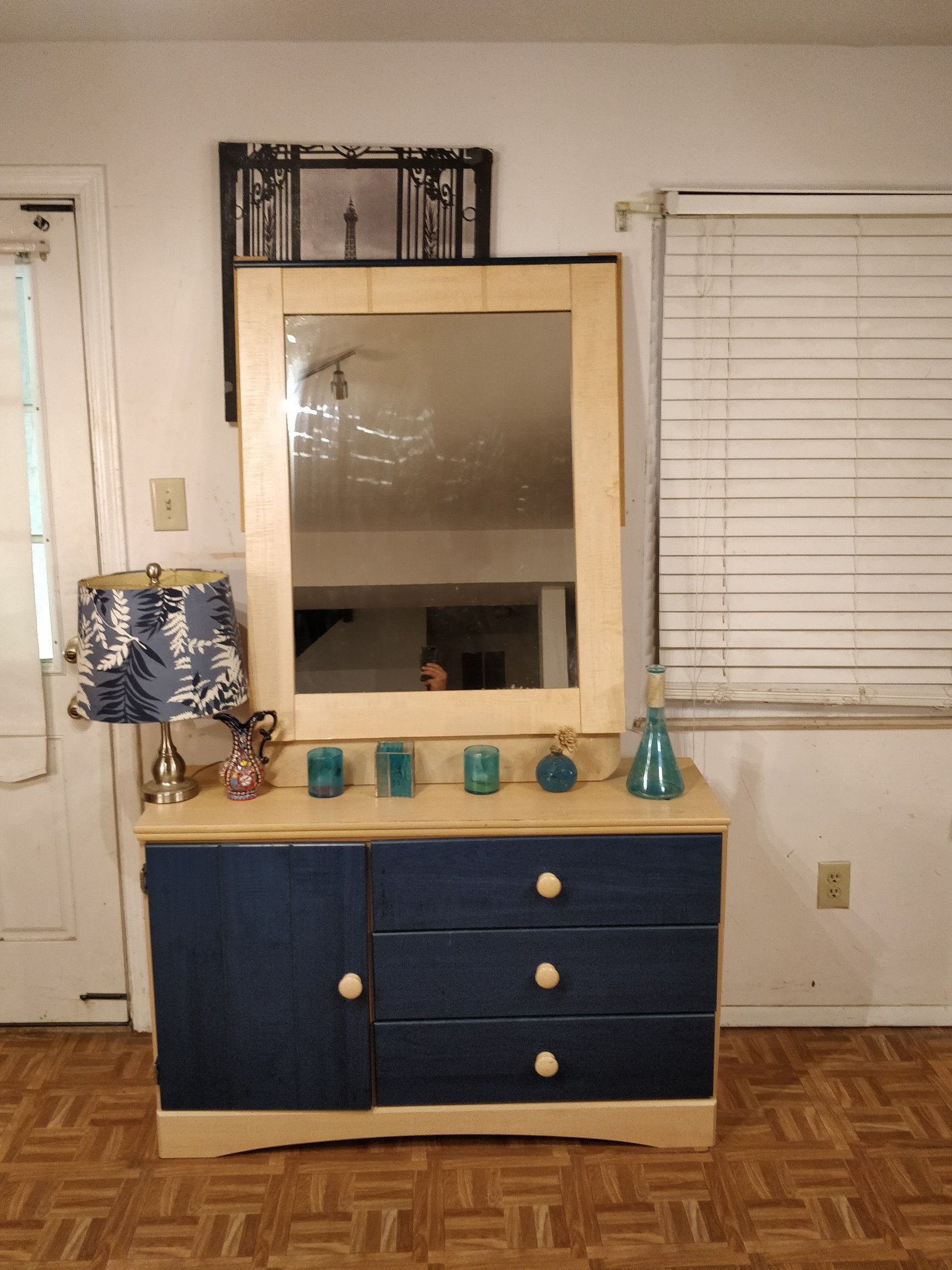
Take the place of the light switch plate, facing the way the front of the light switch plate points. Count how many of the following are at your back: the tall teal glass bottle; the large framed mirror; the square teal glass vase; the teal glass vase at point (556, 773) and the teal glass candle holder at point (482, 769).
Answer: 0

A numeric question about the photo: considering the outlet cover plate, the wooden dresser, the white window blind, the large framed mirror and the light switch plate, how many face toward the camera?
5

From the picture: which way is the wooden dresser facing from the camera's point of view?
toward the camera

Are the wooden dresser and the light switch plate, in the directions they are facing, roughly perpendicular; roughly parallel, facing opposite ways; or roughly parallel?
roughly parallel

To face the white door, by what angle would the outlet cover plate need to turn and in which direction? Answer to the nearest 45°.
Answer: approximately 90° to its right

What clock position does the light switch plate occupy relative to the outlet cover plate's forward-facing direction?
The light switch plate is roughly at 2 o'clock from the outlet cover plate.

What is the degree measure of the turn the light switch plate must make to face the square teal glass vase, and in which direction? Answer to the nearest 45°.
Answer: approximately 45° to its left

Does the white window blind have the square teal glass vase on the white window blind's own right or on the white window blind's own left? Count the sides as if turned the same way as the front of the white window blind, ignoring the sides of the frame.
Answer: on the white window blind's own right

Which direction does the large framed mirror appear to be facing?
toward the camera

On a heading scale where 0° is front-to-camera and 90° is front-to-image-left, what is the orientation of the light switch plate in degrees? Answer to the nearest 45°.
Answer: approximately 0°

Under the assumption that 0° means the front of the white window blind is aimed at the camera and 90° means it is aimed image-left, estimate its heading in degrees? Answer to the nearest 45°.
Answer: approximately 0°

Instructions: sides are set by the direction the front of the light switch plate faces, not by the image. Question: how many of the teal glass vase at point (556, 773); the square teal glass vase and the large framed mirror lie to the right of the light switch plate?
0

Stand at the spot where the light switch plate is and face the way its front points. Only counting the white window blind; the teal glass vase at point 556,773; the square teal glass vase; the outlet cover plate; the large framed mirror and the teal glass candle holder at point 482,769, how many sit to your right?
0

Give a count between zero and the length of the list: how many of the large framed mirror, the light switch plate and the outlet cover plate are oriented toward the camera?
3

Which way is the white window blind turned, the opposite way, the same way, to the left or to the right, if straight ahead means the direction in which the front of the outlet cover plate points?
the same way
